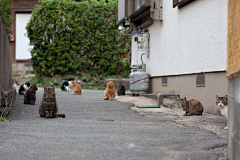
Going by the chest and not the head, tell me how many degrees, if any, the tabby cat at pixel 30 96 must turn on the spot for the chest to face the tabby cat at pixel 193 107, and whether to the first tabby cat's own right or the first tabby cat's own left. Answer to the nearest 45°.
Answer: approximately 45° to the first tabby cat's own right

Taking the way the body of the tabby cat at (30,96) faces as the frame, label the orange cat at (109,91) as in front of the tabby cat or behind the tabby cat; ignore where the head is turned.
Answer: in front

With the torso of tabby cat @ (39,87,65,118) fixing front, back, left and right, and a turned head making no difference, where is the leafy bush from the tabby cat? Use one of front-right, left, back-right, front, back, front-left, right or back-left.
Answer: back
